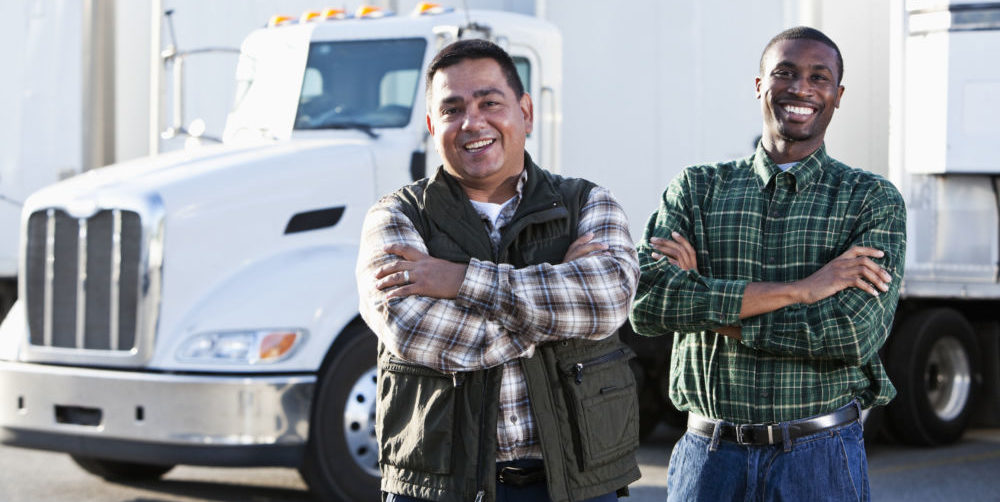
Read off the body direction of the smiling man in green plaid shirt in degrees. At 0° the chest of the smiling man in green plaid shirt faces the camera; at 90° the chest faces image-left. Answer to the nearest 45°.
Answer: approximately 0°

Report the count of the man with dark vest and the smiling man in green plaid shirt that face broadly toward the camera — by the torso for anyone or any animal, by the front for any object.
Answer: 2

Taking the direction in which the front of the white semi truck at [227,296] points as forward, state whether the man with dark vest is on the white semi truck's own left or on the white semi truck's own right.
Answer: on the white semi truck's own left

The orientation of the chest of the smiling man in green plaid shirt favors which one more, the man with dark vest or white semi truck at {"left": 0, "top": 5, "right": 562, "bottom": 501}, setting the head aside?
the man with dark vest

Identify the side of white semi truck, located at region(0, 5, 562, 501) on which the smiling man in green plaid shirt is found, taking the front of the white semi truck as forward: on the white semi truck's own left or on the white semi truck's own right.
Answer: on the white semi truck's own left

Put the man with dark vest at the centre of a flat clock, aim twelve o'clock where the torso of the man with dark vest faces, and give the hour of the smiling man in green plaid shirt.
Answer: The smiling man in green plaid shirt is roughly at 8 o'clock from the man with dark vest.

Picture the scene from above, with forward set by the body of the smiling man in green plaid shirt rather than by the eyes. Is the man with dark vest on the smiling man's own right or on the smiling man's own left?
on the smiling man's own right

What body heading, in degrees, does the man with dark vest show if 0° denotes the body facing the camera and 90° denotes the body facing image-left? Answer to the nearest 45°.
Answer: approximately 0°

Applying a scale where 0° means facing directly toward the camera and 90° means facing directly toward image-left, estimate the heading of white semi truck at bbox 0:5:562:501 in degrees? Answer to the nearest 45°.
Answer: approximately 45°

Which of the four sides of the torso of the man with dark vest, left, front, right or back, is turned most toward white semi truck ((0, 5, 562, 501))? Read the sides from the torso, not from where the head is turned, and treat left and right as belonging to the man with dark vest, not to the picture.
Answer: back
